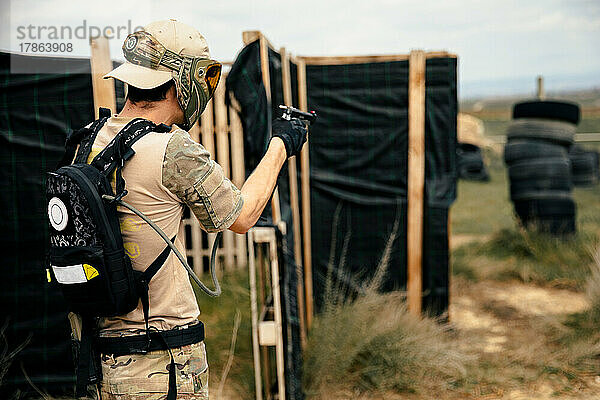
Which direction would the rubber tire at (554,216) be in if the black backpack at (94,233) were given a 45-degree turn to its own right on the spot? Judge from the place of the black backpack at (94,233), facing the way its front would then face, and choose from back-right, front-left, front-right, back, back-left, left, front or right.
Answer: back-right

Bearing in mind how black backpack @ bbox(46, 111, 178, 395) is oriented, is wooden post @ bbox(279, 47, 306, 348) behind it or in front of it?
behind

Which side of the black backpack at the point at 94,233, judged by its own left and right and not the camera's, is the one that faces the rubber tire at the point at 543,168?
back

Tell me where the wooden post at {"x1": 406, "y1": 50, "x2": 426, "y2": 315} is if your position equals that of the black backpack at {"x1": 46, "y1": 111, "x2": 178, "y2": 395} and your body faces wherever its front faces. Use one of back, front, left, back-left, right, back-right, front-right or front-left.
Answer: back

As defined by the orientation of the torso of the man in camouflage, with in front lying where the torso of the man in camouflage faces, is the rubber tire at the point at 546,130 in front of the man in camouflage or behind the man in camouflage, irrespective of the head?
in front

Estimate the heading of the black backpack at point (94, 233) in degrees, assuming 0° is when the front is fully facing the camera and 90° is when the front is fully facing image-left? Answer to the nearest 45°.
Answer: approximately 45°

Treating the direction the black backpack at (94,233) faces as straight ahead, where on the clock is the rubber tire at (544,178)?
The rubber tire is roughly at 6 o'clock from the black backpack.

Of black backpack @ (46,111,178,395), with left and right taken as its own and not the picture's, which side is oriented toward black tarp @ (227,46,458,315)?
back

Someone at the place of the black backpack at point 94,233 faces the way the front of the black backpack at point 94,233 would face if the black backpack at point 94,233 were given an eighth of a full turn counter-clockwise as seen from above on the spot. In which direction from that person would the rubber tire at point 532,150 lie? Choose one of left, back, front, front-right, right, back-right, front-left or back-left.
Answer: back-left

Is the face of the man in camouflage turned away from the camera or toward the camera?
away from the camera

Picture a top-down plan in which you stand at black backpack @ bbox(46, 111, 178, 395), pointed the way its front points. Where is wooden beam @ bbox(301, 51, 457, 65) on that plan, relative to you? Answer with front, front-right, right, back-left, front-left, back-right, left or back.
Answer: back

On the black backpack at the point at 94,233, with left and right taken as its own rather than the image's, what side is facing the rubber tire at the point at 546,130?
back
